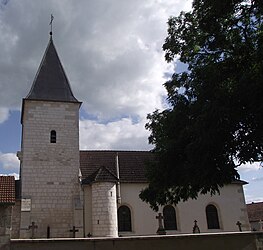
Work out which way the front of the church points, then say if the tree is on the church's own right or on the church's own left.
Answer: on the church's own left

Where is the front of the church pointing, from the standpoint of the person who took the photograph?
facing to the left of the viewer

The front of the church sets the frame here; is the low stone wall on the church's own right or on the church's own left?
on the church's own left
